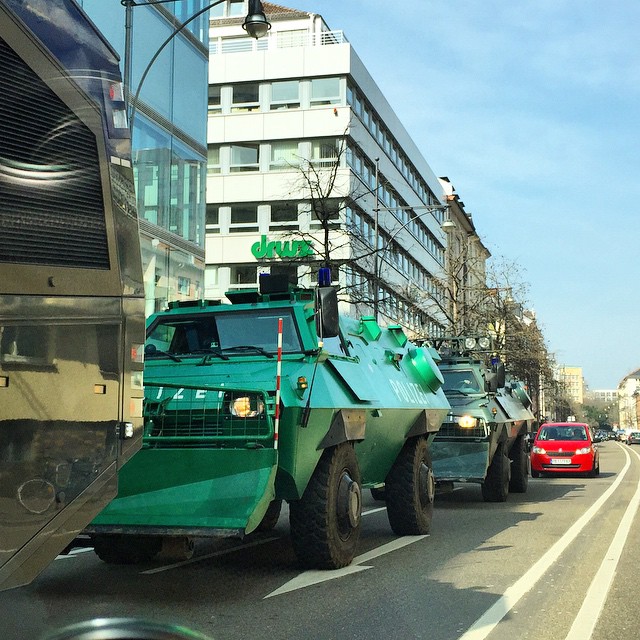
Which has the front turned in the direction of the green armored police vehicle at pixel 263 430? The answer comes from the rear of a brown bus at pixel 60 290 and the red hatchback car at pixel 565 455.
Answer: the red hatchback car

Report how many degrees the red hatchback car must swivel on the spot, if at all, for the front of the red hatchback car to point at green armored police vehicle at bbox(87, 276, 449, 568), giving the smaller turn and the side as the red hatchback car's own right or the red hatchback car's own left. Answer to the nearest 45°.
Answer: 0° — it already faces it

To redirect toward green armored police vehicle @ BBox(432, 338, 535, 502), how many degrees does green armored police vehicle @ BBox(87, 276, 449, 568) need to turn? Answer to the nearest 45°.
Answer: approximately 180°

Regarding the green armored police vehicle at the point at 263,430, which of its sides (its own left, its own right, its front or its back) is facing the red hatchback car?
back

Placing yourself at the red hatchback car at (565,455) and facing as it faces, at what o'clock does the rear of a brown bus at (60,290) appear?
The rear of a brown bus is roughly at 12 o'clock from the red hatchback car.

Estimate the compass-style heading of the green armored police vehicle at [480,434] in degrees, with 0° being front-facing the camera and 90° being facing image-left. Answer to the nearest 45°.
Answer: approximately 45°

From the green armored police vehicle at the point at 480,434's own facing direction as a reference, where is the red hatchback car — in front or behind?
behind
